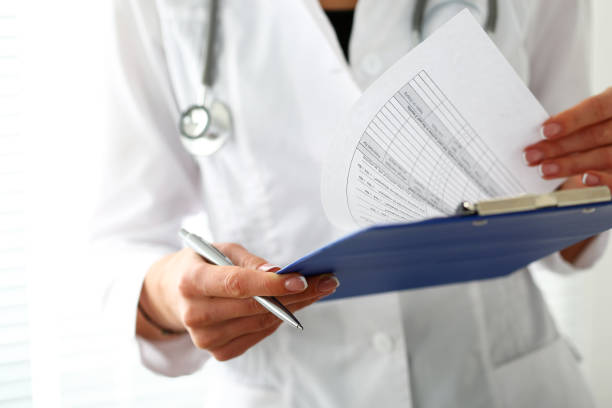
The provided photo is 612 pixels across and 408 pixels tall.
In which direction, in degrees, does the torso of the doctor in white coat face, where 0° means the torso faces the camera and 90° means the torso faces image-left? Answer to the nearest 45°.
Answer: approximately 0°
